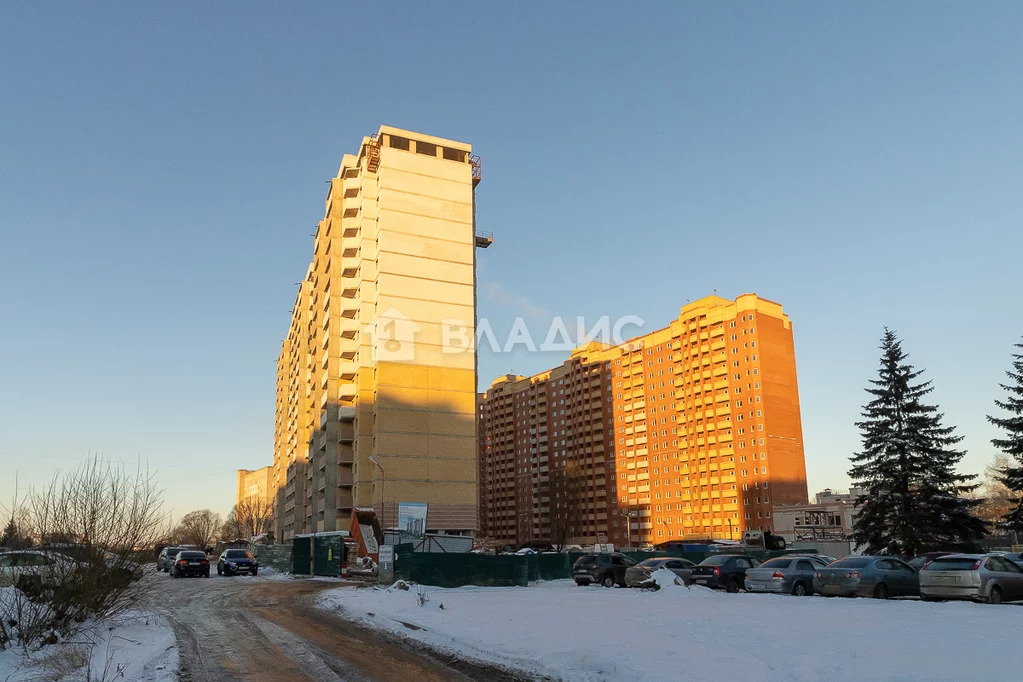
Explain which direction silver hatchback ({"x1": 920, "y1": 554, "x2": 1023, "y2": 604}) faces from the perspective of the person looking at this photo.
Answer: facing away from the viewer and to the right of the viewer

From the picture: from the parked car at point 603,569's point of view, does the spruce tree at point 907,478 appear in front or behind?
in front

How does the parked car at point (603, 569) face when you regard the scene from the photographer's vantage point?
facing away from the viewer and to the right of the viewer

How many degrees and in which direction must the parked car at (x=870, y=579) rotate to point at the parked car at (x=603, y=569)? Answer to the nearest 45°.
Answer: approximately 90° to its left

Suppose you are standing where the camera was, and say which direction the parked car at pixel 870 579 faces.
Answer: facing away from the viewer and to the right of the viewer

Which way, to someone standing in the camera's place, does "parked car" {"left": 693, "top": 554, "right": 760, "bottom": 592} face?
facing away from the viewer and to the right of the viewer

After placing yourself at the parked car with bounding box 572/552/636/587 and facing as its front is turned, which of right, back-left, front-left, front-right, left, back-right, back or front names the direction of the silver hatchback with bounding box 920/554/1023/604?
right

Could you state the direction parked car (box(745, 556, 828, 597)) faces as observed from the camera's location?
facing away from the viewer and to the right of the viewer

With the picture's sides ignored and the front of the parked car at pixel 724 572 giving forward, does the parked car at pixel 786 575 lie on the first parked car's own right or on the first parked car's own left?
on the first parked car's own right

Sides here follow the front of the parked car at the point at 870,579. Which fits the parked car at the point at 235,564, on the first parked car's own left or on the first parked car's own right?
on the first parked car's own left
